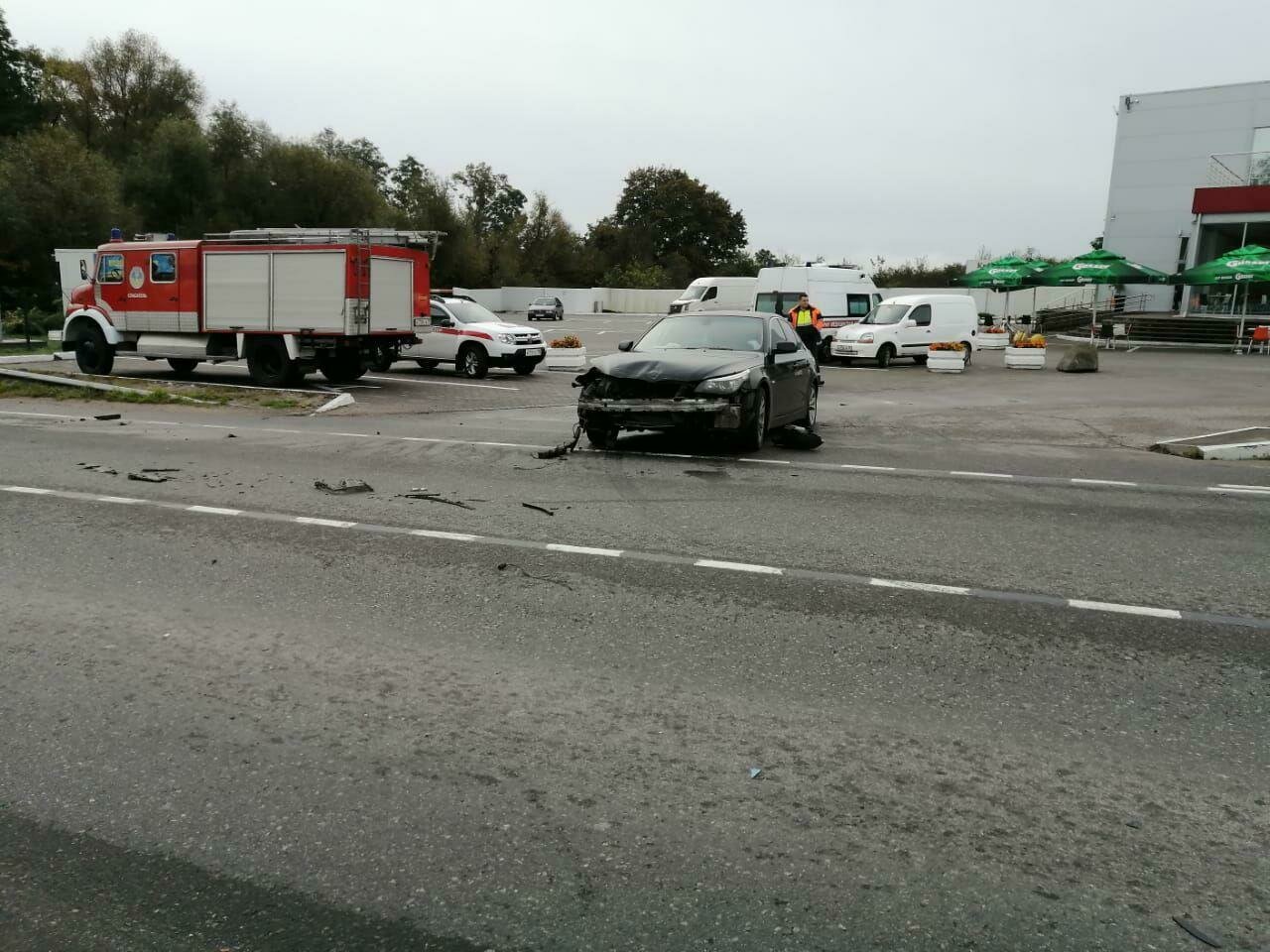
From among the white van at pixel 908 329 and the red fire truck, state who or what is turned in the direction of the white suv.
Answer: the white van

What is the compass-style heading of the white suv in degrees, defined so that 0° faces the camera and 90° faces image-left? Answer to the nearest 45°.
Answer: approximately 315°

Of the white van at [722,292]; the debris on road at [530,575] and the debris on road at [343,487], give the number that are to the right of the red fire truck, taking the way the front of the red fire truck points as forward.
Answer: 1

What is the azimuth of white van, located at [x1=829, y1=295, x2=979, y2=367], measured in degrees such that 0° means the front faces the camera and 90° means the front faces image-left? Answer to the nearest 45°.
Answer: approximately 45°

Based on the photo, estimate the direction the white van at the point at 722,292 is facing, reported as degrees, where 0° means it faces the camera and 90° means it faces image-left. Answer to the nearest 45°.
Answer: approximately 45°

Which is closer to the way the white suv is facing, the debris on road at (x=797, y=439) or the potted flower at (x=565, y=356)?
the debris on road

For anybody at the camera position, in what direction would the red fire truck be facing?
facing away from the viewer and to the left of the viewer

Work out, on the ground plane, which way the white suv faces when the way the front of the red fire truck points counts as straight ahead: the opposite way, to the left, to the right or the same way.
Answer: the opposite way

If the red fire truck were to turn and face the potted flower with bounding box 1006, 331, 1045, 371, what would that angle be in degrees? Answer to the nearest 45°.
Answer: approximately 135° to its right

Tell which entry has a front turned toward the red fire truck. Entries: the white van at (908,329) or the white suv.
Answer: the white van

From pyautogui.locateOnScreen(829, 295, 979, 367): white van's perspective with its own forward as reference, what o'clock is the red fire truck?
The red fire truck is roughly at 12 o'clock from the white van.

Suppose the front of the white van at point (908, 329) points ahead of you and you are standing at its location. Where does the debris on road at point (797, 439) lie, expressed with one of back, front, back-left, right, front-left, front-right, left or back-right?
front-left

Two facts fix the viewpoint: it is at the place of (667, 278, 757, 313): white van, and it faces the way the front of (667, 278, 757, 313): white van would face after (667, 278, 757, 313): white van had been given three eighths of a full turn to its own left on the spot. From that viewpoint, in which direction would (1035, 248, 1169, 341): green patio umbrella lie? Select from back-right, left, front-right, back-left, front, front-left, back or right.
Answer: front-right
